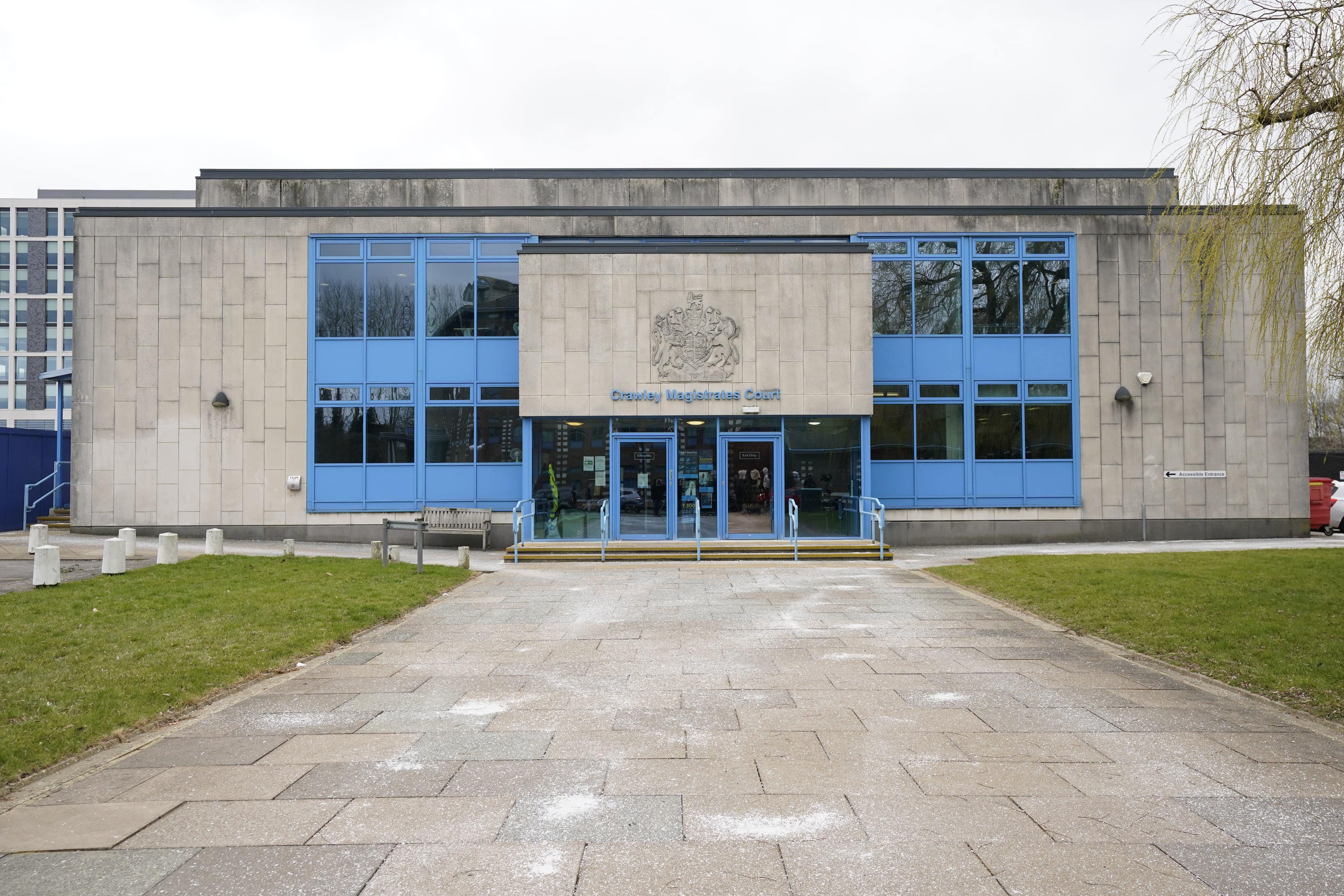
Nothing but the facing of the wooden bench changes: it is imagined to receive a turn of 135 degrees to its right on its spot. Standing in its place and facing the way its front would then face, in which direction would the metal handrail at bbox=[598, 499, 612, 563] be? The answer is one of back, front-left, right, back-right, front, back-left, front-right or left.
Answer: back

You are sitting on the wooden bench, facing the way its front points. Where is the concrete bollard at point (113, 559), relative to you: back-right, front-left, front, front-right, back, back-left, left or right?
front-right

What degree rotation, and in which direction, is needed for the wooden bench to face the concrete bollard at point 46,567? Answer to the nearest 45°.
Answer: approximately 45° to its right

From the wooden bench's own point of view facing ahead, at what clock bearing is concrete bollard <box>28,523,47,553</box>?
The concrete bollard is roughly at 2 o'clock from the wooden bench.

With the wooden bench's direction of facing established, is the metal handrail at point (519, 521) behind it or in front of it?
in front

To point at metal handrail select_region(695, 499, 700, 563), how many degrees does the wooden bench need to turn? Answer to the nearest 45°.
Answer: approximately 45° to its left

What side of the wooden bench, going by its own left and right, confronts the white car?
left

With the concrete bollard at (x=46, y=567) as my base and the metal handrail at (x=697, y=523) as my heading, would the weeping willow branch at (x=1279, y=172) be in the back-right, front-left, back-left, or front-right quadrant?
front-right

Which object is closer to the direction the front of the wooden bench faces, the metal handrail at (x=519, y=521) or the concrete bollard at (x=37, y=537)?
the metal handrail

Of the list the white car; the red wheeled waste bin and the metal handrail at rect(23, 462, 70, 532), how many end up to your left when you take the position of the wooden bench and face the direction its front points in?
2

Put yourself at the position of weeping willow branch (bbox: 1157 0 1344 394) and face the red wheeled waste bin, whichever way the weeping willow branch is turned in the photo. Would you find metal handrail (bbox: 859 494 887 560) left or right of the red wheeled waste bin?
left

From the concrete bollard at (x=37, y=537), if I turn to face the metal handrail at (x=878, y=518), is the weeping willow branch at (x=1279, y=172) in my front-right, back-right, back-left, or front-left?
front-right

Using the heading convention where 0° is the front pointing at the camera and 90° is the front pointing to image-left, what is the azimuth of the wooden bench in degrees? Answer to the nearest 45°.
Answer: approximately 0°
